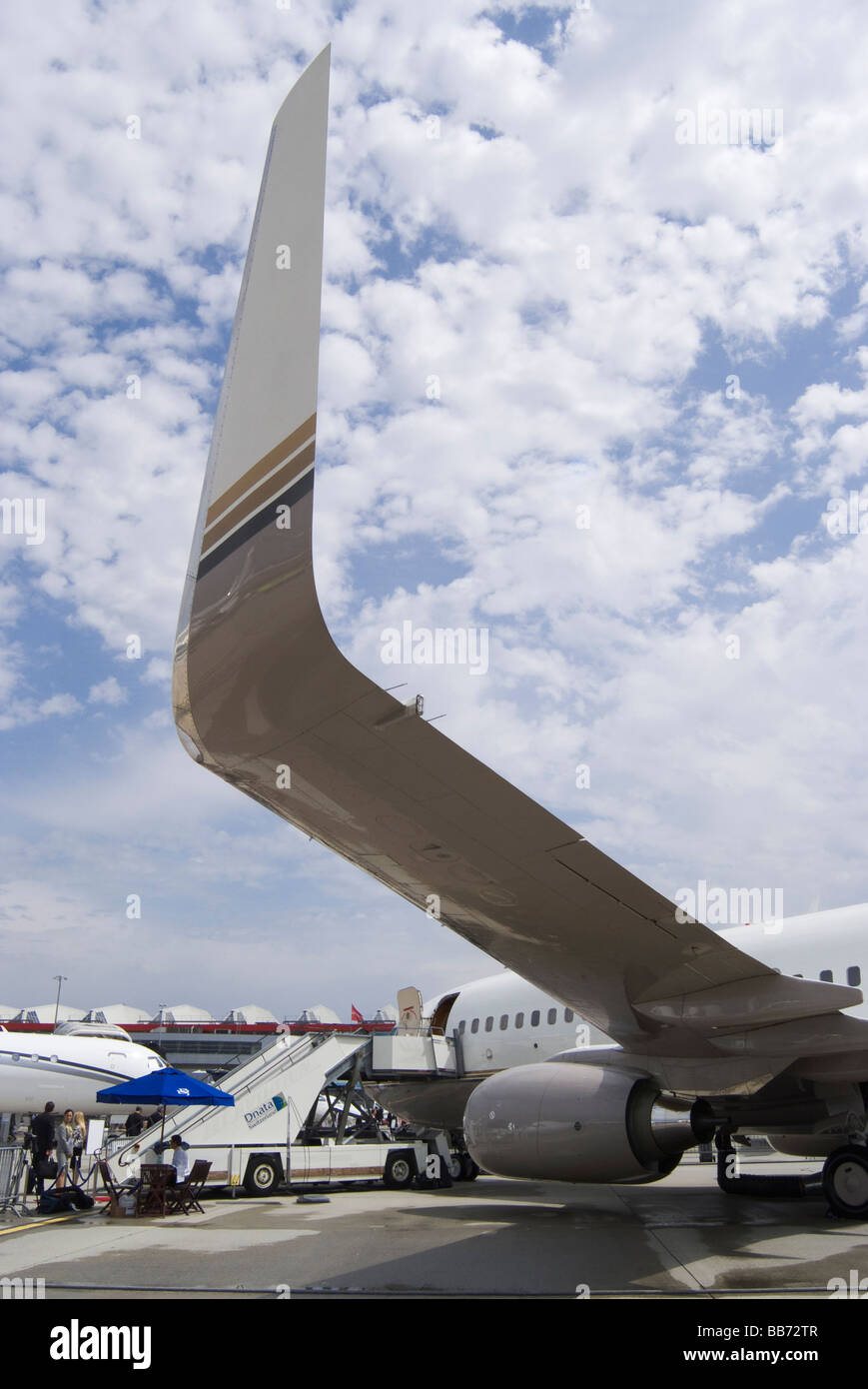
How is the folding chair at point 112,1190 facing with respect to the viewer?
to the viewer's right

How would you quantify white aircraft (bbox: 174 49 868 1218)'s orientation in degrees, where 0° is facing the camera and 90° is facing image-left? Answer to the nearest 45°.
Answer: approximately 135°

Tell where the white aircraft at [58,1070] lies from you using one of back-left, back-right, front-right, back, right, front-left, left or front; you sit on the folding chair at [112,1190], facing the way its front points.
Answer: left

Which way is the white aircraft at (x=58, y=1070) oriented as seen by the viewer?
to the viewer's right

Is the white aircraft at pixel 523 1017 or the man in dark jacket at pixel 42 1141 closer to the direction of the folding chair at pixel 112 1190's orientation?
the white aircraft

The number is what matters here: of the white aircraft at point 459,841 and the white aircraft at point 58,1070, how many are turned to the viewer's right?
1

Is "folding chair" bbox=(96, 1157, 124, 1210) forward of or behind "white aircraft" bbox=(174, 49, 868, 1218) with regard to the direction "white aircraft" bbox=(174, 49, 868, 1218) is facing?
forward

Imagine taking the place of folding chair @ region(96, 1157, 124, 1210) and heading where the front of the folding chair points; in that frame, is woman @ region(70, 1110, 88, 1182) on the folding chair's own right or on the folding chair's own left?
on the folding chair's own left

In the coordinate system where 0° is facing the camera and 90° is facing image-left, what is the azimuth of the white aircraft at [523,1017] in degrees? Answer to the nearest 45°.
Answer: approximately 135°

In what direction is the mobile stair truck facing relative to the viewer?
to the viewer's right

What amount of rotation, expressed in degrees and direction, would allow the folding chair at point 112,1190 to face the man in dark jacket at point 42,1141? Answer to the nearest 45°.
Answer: approximately 135° to its left
